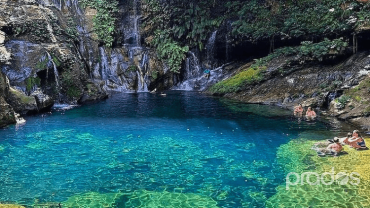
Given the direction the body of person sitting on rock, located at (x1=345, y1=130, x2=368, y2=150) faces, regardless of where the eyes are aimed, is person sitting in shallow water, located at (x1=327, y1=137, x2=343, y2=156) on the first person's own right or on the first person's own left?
on the first person's own left

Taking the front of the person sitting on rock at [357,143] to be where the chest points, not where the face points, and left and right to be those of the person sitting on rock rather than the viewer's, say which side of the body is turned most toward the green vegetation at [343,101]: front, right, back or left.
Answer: right

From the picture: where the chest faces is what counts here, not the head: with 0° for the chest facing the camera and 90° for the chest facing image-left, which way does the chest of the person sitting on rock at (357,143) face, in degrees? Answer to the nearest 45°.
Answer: approximately 90°

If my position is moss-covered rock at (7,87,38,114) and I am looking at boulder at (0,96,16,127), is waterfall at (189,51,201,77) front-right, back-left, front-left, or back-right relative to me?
back-left

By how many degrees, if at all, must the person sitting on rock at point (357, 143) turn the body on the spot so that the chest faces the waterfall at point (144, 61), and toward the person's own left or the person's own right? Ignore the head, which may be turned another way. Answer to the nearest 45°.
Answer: approximately 45° to the person's own right
